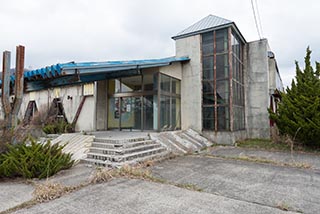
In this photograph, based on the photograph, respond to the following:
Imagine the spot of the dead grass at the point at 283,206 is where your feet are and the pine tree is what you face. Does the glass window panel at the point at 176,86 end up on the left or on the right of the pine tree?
left

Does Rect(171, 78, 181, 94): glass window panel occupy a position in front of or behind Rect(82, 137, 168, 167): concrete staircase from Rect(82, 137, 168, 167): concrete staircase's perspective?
behind

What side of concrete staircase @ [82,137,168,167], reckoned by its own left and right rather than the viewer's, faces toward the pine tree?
left

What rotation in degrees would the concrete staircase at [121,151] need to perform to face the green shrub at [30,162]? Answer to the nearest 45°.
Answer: approximately 45° to its right

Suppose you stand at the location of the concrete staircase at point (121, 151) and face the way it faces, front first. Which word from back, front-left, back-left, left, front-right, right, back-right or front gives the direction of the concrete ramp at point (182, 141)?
back-left

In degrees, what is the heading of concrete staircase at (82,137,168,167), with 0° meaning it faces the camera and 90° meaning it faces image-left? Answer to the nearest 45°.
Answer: approximately 0°

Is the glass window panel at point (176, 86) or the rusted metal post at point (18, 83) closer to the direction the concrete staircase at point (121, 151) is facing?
the rusted metal post

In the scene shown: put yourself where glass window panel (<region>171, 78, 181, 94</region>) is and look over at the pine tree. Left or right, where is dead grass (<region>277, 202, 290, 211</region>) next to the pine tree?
right

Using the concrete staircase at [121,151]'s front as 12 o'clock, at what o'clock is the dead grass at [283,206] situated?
The dead grass is roughly at 11 o'clock from the concrete staircase.
